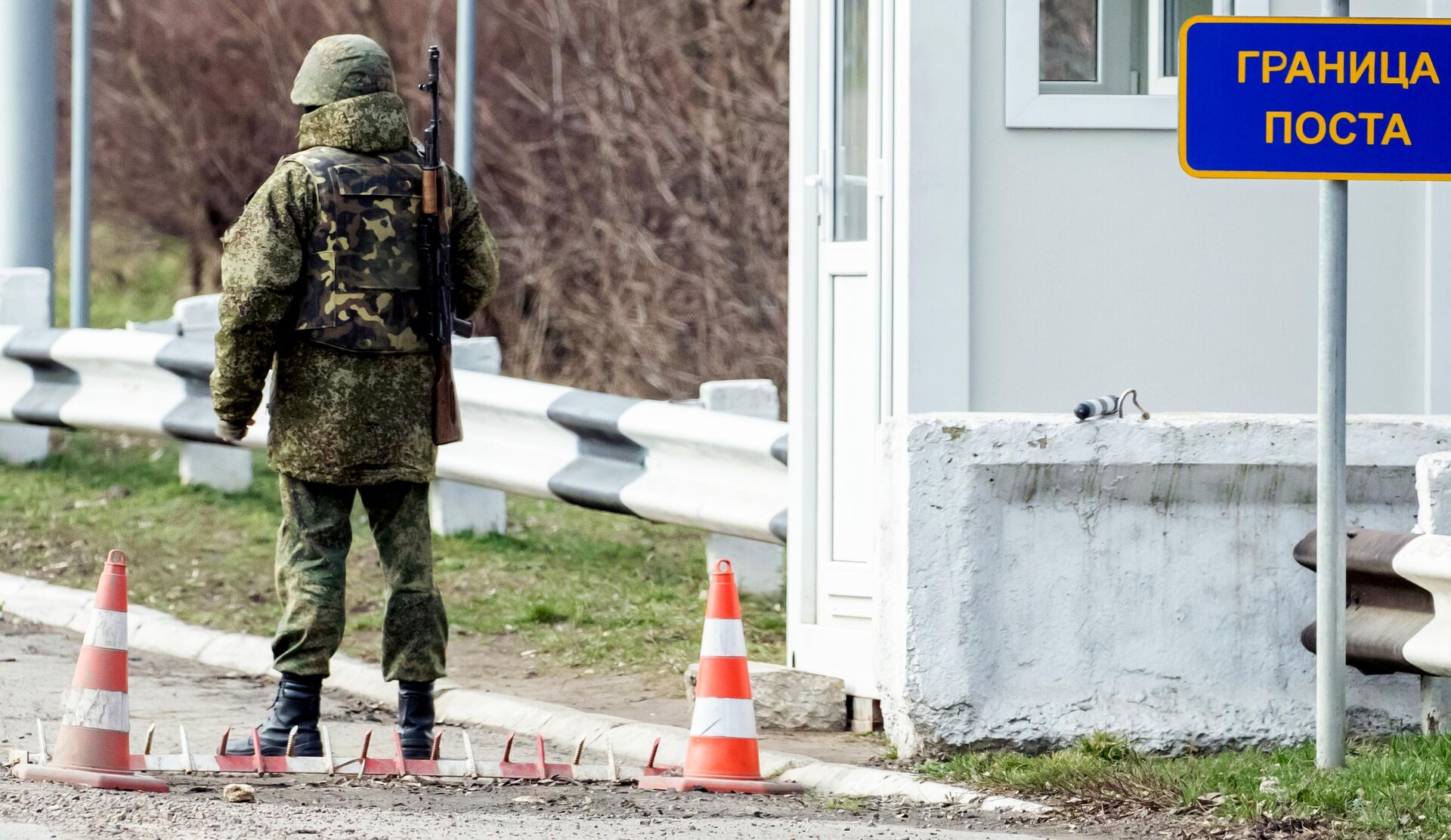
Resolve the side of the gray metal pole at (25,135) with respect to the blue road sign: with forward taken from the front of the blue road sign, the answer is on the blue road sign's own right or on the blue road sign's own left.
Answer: on the blue road sign's own right

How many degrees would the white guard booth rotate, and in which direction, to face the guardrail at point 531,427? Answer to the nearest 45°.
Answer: approximately 45° to its right

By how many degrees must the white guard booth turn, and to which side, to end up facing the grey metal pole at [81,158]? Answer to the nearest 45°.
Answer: approximately 45° to its right

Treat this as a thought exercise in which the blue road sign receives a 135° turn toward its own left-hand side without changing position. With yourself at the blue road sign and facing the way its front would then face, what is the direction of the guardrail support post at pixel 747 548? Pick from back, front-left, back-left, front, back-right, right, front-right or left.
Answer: left

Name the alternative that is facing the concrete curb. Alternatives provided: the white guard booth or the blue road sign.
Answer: the white guard booth

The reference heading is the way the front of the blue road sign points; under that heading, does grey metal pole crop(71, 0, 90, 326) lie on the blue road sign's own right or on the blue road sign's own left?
on the blue road sign's own right
